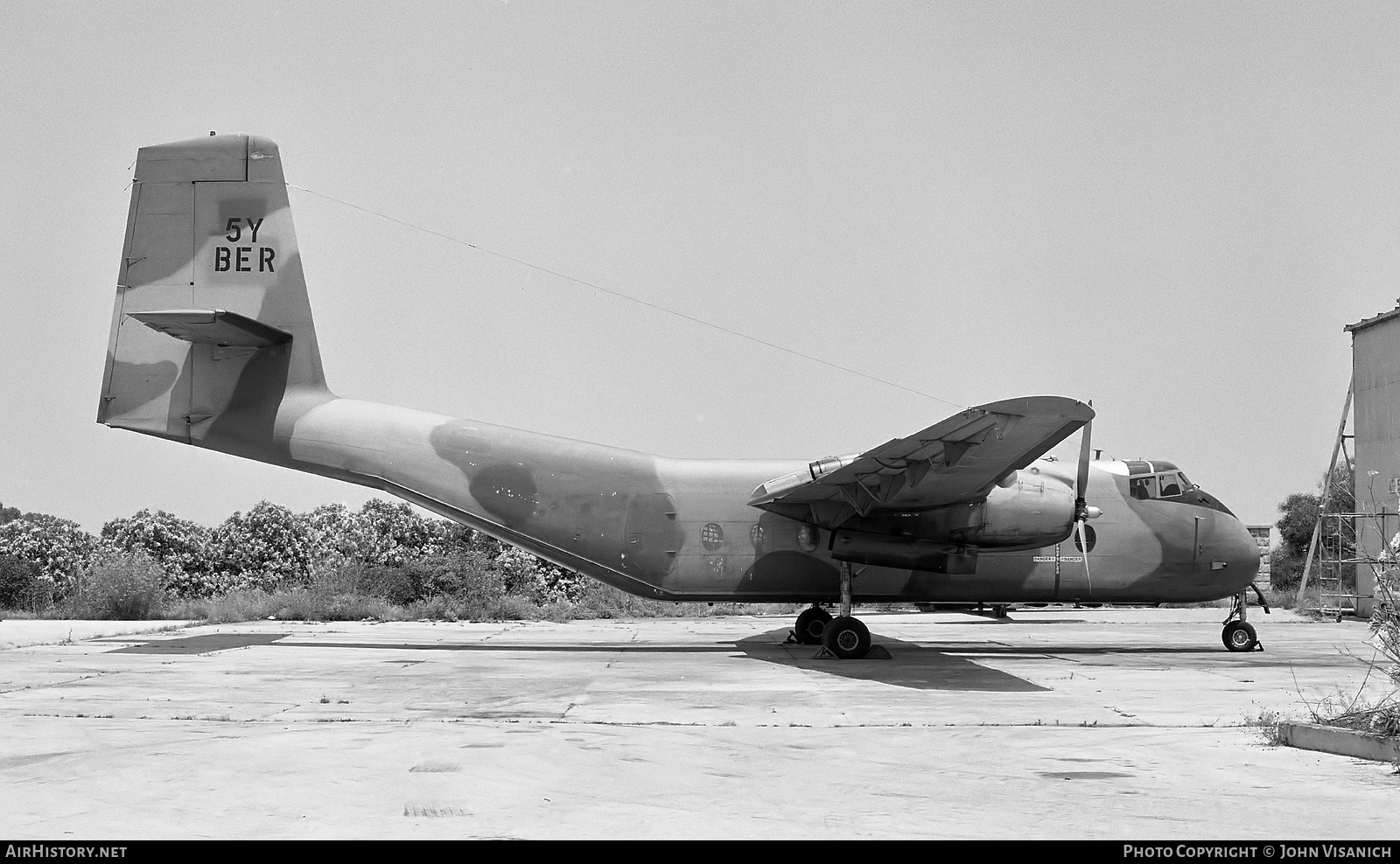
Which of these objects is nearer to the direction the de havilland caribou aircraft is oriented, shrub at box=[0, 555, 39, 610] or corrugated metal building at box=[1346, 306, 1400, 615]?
the corrugated metal building

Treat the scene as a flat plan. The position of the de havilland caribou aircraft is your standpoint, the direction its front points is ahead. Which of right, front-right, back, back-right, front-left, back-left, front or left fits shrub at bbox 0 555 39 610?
back-left

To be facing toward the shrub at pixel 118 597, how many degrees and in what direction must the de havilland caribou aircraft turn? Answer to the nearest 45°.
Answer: approximately 135° to its left

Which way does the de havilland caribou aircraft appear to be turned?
to the viewer's right

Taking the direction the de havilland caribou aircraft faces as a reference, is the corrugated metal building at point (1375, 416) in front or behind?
in front

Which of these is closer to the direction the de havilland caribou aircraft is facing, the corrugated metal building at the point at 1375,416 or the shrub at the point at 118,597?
the corrugated metal building
